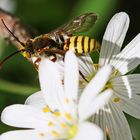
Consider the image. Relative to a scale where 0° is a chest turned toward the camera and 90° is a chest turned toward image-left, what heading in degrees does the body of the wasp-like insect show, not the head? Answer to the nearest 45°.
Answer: approximately 90°
